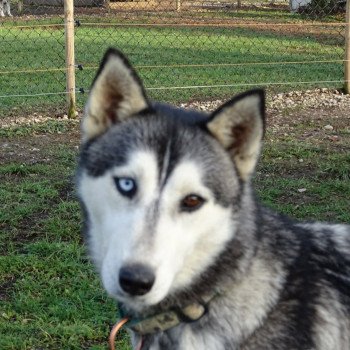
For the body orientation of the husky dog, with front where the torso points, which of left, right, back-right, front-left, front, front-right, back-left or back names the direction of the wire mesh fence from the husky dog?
back-right

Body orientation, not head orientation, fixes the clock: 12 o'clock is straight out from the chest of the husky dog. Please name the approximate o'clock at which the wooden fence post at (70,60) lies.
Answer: The wooden fence post is roughly at 4 o'clock from the husky dog.
